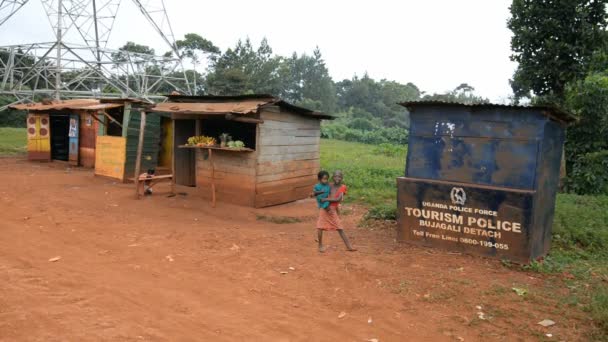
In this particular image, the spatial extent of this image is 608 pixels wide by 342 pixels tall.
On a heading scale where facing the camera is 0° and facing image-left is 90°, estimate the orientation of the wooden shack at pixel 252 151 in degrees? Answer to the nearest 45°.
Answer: approximately 45°

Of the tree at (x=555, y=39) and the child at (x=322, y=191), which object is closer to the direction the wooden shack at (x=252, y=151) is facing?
the child

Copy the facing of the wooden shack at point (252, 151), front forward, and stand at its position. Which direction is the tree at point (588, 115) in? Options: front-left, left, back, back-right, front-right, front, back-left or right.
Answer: back-left

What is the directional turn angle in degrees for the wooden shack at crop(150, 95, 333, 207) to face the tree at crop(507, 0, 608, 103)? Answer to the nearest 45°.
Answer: approximately 135° to its left

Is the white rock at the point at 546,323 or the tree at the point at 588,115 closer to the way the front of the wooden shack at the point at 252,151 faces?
the white rock

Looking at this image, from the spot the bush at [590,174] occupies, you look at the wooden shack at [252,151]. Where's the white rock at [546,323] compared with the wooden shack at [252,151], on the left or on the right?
left

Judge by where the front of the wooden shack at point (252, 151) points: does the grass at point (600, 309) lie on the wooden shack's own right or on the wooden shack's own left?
on the wooden shack's own left

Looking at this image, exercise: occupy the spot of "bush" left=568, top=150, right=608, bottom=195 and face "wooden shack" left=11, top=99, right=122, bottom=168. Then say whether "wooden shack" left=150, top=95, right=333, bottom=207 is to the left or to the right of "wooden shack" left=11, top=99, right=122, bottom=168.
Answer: left

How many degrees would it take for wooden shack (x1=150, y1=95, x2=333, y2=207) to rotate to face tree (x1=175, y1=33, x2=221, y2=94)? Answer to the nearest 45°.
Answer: approximately 135° to its right

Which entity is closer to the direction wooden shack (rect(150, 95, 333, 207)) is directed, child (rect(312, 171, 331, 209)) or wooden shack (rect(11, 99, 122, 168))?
the child

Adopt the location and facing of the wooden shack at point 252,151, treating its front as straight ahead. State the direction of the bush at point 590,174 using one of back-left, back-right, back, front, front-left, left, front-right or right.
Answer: back-left

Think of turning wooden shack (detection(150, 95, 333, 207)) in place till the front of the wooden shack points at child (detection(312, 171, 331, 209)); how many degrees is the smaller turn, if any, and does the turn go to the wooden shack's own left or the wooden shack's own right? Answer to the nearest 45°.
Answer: approximately 45° to the wooden shack's own left
